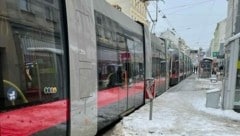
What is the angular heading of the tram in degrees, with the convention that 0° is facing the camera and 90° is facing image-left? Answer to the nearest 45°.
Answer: approximately 225°
